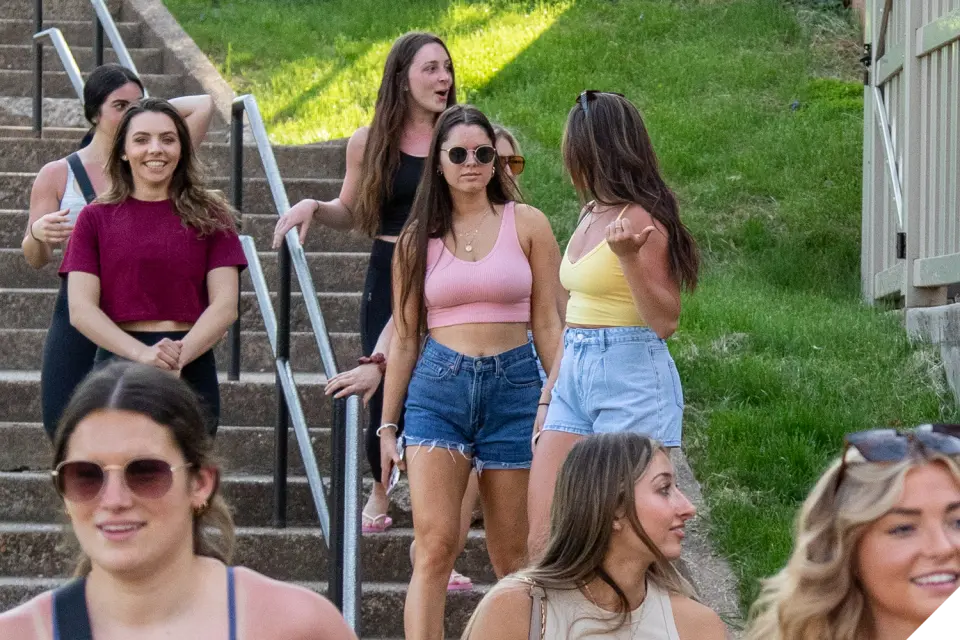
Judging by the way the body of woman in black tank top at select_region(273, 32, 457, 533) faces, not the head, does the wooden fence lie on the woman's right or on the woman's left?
on the woman's left

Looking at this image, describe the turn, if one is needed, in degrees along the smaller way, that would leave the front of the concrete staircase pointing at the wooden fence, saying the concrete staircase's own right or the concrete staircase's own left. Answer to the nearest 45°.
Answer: approximately 90° to the concrete staircase's own left

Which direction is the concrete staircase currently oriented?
toward the camera

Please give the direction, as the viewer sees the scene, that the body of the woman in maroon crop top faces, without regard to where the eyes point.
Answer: toward the camera

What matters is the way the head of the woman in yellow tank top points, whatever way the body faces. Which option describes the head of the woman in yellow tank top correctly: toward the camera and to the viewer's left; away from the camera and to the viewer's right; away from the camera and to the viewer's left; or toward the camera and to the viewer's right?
away from the camera and to the viewer's left

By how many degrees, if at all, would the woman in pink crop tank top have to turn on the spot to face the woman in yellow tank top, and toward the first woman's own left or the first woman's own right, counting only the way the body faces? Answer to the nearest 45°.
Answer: approximately 45° to the first woman's own left
